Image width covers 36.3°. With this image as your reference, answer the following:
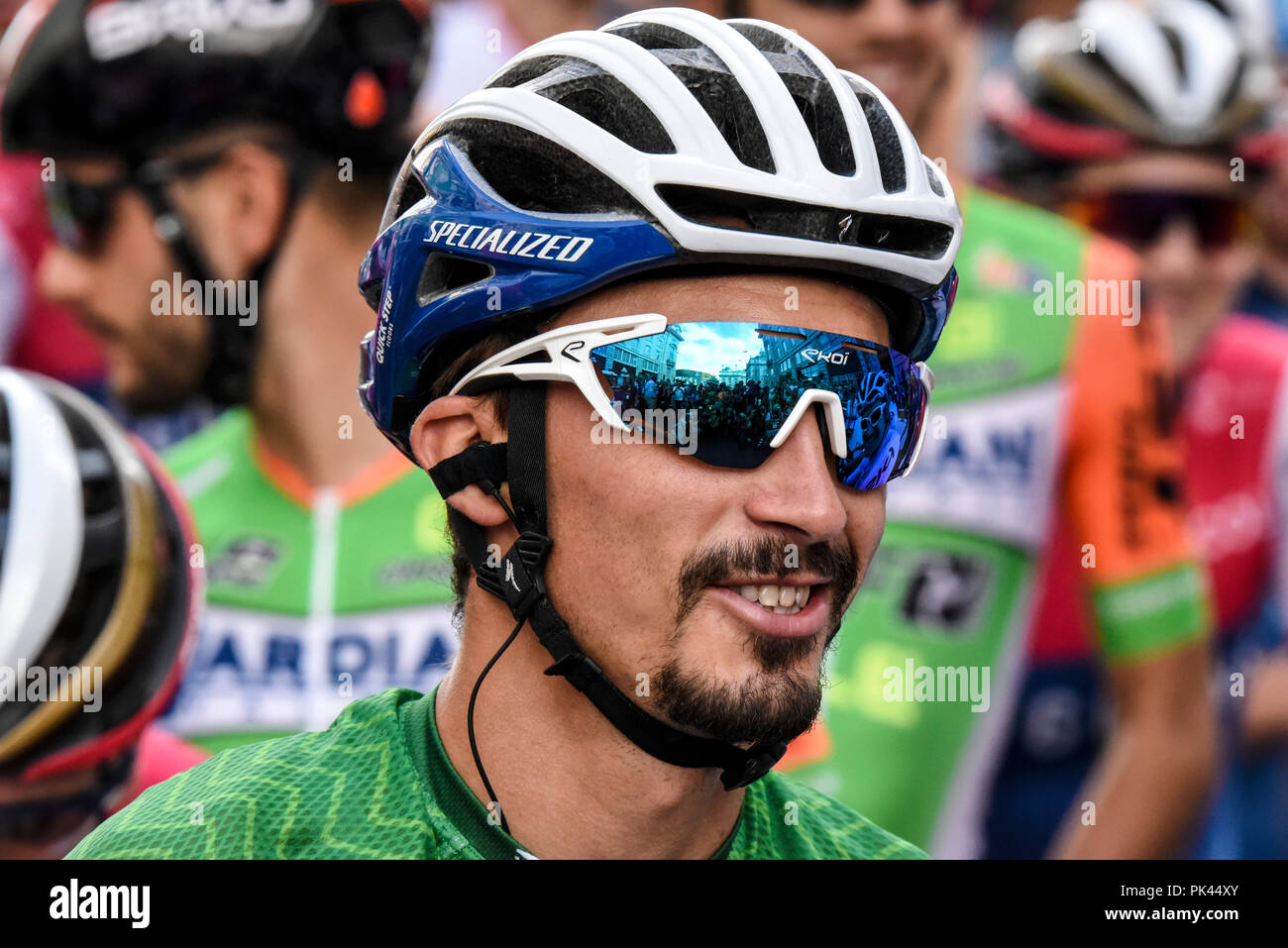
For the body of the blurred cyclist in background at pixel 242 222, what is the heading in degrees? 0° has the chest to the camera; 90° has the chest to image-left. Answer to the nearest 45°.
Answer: approximately 0°

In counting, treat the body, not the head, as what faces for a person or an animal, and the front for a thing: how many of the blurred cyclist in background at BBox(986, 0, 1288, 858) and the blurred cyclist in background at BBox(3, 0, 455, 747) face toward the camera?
2

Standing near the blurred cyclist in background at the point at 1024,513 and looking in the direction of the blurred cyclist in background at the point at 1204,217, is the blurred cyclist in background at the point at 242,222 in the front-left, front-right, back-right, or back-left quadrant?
back-left

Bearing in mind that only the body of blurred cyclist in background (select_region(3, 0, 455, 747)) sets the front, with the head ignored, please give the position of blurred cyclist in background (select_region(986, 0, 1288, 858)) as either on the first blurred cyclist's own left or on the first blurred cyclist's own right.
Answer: on the first blurred cyclist's own left

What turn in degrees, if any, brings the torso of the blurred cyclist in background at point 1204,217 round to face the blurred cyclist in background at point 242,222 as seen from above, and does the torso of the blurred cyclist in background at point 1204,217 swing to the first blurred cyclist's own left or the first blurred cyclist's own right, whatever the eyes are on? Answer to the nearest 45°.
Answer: approximately 45° to the first blurred cyclist's own right

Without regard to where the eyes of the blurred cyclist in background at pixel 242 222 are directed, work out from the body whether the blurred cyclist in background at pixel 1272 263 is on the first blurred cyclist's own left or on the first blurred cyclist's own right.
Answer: on the first blurred cyclist's own left

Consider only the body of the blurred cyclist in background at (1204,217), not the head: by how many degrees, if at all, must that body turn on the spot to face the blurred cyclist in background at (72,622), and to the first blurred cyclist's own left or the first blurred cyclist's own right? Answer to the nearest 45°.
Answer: approximately 45° to the first blurred cyclist's own right
